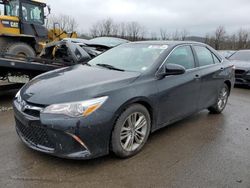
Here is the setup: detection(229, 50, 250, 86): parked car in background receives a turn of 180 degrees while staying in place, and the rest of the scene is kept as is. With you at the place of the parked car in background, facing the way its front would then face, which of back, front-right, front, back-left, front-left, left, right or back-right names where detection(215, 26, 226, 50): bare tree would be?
front

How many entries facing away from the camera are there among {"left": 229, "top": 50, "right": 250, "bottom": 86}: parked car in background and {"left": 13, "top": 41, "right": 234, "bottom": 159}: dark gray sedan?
0

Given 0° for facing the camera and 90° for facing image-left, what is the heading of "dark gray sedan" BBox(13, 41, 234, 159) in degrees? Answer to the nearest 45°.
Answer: approximately 45°

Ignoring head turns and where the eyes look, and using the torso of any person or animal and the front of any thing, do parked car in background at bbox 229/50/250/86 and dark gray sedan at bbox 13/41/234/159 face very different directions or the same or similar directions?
same or similar directions

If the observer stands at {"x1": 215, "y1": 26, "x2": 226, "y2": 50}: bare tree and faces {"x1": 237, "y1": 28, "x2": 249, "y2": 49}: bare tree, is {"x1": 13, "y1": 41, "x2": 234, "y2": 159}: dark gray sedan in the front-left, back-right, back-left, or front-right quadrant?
back-right

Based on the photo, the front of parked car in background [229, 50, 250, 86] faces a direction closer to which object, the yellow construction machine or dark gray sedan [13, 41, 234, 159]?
the dark gray sedan

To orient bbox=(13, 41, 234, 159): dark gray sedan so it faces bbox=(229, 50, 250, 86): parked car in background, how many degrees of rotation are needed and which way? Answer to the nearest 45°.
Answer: approximately 180°

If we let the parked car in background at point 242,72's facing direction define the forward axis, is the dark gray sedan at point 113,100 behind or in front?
in front

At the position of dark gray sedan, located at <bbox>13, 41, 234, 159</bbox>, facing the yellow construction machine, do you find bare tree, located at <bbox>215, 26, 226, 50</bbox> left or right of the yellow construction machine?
right

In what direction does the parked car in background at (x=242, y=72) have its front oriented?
toward the camera

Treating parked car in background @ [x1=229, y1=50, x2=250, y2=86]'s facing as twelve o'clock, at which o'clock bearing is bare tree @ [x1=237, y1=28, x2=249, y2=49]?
The bare tree is roughly at 6 o'clock from the parked car in background.

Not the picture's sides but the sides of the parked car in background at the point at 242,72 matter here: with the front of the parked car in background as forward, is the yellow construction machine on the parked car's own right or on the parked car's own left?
on the parked car's own right
